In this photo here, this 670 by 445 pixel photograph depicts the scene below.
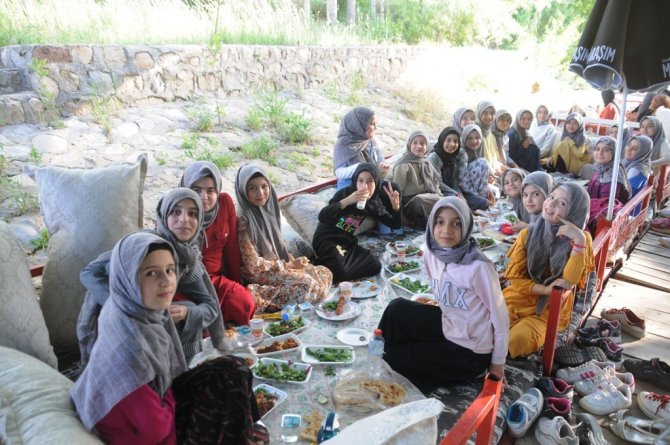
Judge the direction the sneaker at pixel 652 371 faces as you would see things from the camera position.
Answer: facing to the left of the viewer

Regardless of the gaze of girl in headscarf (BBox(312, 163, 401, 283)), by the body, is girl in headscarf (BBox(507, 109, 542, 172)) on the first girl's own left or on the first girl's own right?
on the first girl's own left

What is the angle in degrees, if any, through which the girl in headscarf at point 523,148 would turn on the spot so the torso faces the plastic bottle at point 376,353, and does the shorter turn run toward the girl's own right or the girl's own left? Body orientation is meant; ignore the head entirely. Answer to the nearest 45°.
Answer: approximately 45° to the girl's own right

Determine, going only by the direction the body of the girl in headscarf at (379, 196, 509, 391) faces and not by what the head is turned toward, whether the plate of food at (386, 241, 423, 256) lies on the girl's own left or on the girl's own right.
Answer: on the girl's own right

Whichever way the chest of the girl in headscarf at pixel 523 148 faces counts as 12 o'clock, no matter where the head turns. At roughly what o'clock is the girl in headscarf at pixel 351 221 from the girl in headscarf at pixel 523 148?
the girl in headscarf at pixel 351 221 is roughly at 2 o'clock from the girl in headscarf at pixel 523 148.

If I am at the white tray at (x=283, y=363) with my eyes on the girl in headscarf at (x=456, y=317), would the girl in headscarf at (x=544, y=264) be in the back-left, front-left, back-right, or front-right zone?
front-left

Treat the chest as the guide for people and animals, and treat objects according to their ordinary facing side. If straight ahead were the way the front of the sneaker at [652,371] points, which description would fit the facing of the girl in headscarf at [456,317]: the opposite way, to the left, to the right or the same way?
to the left

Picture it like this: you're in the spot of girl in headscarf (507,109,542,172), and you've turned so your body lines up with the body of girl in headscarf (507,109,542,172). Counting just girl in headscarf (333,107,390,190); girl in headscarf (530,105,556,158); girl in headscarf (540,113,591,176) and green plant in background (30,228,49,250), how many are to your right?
2

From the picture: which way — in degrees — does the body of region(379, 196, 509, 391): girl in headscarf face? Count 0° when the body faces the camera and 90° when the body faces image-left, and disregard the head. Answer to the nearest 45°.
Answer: approximately 45°

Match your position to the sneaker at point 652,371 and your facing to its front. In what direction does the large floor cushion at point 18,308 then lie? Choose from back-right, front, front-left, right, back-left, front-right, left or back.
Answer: front-left

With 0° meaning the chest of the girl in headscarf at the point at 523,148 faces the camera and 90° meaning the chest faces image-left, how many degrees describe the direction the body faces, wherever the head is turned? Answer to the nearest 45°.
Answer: approximately 315°

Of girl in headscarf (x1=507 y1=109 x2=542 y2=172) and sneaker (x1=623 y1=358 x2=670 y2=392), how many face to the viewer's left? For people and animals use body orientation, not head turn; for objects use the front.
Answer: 1

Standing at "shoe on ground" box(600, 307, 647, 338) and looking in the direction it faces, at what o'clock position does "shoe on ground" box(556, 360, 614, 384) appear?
"shoe on ground" box(556, 360, 614, 384) is roughly at 8 o'clock from "shoe on ground" box(600, 307, 647, 338).
